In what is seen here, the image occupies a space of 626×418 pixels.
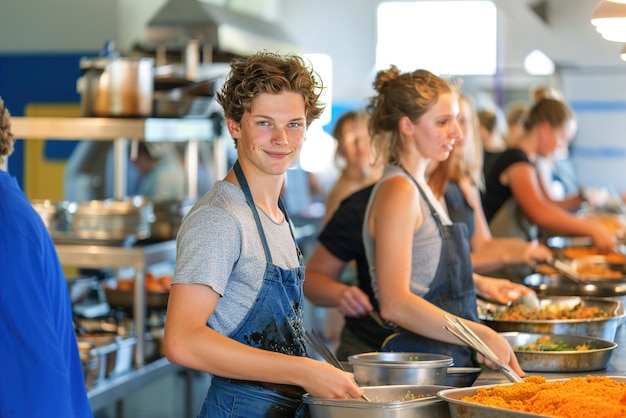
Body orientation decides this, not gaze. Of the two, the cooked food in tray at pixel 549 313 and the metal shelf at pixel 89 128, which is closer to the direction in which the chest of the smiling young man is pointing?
the cooked food in tray

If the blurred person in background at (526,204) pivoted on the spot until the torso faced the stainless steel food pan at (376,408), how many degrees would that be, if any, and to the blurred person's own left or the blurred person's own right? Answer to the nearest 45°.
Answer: approximately 90° to the blurred person's own right

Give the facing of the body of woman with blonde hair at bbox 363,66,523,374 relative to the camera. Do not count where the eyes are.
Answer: to the viewer's right

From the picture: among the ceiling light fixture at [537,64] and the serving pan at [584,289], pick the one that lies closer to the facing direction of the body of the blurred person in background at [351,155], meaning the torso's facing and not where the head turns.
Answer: the serving pan

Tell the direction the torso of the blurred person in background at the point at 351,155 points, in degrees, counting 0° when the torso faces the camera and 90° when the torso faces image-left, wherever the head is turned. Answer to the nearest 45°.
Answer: approximately 315°

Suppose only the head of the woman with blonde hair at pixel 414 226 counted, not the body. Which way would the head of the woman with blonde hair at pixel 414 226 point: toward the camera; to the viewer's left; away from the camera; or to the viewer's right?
to the viewer's right

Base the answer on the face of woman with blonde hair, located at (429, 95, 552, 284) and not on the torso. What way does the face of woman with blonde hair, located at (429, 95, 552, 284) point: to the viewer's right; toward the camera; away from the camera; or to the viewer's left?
to the viewer's right

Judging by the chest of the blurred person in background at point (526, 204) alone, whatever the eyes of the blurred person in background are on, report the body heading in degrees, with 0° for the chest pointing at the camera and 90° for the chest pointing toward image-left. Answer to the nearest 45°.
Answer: approximately 270°

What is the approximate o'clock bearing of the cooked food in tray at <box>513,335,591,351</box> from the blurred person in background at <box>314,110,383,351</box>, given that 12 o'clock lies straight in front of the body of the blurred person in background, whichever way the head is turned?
The cooked food in tray is roughly at 1 o'clock from the blurred person in background.
